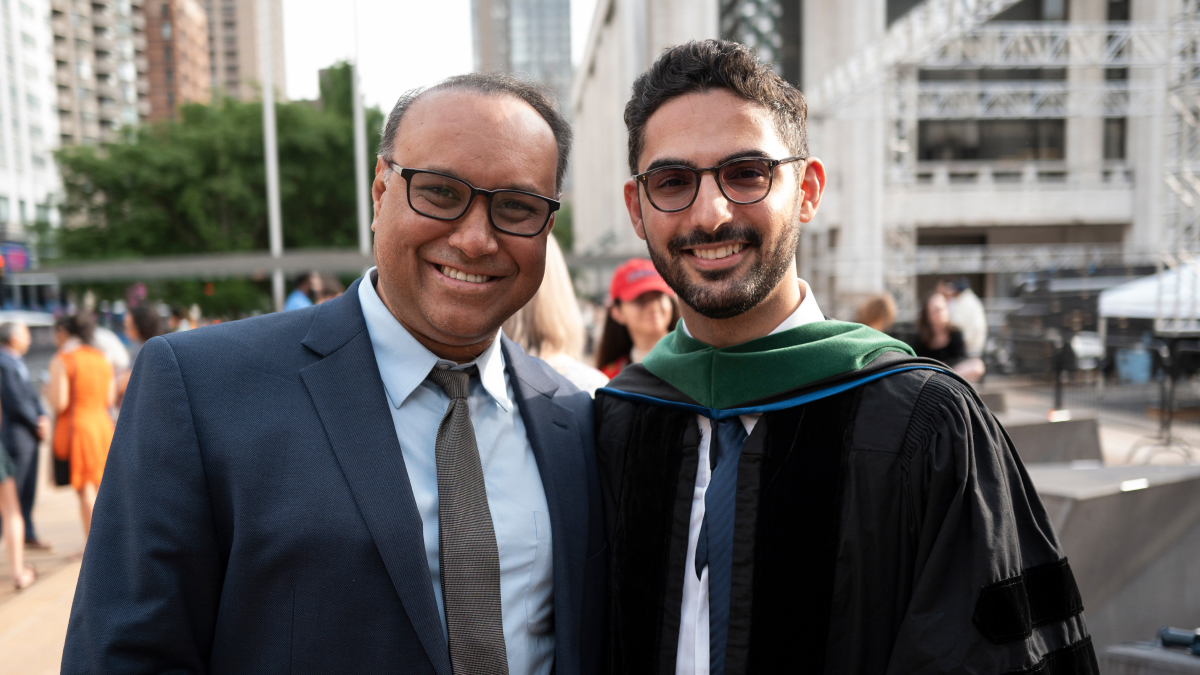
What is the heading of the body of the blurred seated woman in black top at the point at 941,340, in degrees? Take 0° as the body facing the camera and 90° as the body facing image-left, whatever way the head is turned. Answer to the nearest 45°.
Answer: approximately 0°

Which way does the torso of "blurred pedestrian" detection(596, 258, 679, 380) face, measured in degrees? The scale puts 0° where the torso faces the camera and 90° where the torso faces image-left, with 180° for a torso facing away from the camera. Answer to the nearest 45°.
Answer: approximately 315°

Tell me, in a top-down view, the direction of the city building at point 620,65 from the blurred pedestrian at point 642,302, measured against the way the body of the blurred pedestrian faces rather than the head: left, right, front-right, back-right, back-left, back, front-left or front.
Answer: back-left

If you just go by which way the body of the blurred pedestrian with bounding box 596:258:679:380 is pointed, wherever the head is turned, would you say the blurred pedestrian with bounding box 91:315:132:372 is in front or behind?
behind

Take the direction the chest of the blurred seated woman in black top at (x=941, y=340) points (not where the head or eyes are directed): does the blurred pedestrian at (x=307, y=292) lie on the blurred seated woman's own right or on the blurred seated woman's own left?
on the blurred seated woman's own right

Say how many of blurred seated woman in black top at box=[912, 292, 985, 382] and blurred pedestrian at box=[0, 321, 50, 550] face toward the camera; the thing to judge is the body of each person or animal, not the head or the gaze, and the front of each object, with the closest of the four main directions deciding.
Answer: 1

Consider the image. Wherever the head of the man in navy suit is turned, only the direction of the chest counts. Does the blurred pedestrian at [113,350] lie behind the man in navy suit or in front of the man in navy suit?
behind
